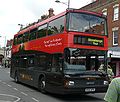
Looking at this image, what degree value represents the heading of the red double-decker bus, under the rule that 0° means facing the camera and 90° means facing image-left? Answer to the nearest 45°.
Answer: approximately 315°
